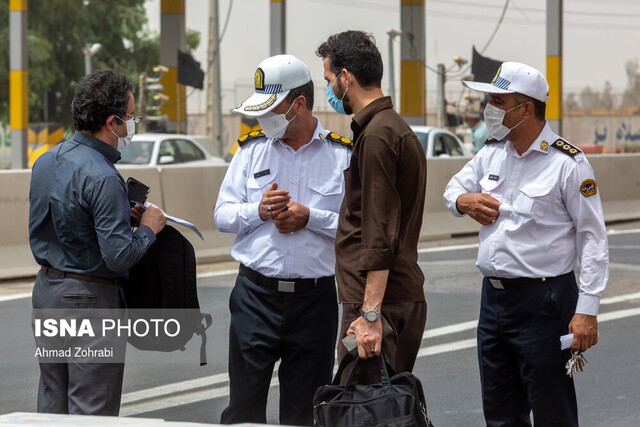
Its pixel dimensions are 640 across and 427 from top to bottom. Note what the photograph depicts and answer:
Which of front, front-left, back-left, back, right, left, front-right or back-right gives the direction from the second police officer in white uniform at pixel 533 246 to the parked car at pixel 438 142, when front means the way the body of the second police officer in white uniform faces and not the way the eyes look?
back-right

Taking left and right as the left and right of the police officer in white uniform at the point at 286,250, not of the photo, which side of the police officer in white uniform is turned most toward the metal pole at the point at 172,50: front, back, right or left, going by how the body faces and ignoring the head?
back

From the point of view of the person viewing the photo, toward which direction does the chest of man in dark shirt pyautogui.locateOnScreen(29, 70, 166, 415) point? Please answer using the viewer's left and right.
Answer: facing away from the viewer and to the right of the viewer

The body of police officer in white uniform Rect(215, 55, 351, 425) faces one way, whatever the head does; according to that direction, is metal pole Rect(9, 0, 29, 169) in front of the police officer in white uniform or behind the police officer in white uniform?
behind

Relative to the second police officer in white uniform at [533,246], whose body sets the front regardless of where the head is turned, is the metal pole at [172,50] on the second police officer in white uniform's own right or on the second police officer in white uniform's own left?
on the second police officer in white uniform's own right

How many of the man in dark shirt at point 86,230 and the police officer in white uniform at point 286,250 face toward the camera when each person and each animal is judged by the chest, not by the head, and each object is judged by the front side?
1

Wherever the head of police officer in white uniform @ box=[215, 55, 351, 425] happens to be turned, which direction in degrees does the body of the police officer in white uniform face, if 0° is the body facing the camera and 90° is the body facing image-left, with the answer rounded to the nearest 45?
approximately 0°

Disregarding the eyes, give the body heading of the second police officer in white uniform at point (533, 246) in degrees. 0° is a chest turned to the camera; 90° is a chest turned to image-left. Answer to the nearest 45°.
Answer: approximately 45°

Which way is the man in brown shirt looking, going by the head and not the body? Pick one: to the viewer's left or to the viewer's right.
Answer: to the viewer's left

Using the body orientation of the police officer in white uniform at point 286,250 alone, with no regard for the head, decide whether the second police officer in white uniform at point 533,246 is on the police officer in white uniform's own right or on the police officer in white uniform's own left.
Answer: on the police officer in white uniform's own left

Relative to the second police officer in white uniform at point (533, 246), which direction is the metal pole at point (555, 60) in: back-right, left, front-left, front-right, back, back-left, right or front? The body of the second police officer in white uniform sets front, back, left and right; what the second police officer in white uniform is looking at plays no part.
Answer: back-right
